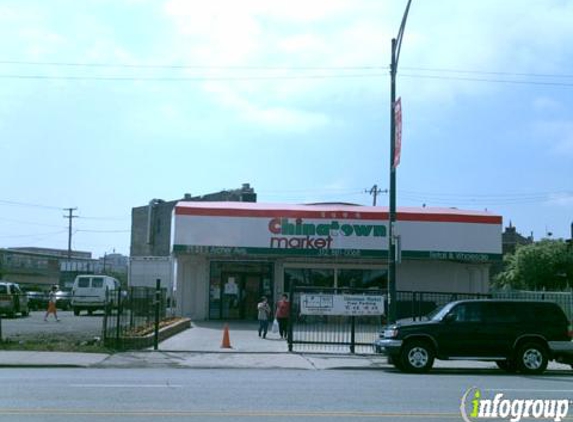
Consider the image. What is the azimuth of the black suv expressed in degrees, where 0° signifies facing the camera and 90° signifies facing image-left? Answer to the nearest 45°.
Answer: approximately 90°

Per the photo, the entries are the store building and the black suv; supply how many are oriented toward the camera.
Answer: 1

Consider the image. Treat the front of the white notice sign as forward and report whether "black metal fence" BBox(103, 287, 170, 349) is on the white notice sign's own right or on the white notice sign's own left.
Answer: on the white notice sign's own right

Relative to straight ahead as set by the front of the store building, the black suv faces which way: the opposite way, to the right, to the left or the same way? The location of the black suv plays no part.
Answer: to the right

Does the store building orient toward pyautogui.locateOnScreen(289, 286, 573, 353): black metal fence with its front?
yes

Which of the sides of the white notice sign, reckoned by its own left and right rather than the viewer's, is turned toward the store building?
back

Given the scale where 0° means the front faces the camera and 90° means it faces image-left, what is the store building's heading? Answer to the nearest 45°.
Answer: approximately 0°

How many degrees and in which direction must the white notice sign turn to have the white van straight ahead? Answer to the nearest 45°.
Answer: approximately 135° to its right

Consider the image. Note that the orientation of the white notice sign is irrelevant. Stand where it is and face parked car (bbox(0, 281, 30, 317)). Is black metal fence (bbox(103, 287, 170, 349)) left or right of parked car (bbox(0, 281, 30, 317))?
left

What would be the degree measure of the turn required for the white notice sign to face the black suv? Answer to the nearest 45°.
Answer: approximately 45° to its left

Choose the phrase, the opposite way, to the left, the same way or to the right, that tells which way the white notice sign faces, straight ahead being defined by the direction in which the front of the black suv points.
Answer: to the left
